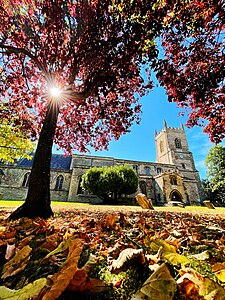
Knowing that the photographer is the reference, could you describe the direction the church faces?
facing the viewer

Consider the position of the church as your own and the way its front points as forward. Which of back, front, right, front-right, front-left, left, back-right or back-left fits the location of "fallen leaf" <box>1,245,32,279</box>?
front

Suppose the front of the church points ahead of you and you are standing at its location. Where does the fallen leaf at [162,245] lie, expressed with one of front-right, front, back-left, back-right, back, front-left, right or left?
front

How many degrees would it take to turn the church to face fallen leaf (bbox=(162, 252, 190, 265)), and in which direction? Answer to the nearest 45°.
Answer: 0° — it already faces it

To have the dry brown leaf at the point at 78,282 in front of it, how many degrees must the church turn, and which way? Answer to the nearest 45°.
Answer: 0° — it already faces it

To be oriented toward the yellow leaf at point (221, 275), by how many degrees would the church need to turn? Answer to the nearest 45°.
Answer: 0° — it already faces it

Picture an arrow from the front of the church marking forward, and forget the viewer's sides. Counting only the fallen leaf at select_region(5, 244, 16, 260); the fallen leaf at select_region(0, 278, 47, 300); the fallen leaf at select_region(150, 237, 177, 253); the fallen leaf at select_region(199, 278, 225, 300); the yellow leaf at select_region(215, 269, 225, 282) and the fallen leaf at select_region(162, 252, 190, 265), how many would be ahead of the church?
6

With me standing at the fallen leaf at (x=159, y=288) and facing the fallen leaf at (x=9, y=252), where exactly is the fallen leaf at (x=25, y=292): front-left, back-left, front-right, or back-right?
front-left

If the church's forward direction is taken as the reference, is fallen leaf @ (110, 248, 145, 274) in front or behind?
in front

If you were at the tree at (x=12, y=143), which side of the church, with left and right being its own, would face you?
front

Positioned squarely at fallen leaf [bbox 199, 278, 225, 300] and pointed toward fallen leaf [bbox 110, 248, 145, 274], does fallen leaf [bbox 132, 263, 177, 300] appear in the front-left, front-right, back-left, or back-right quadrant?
front-left

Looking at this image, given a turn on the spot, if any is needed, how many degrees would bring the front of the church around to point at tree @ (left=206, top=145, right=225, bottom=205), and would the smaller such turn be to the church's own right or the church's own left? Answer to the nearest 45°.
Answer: approximately 90° to the church's own left

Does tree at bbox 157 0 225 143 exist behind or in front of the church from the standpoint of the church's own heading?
in front

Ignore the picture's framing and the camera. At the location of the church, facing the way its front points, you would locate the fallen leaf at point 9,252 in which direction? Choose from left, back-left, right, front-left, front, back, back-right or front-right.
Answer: front

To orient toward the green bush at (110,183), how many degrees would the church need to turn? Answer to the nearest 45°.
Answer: approximately 45° to its left

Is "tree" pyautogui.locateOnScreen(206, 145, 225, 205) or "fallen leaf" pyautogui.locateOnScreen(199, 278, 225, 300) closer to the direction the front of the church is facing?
the fallen leaf

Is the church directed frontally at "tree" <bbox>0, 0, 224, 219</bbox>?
yes
